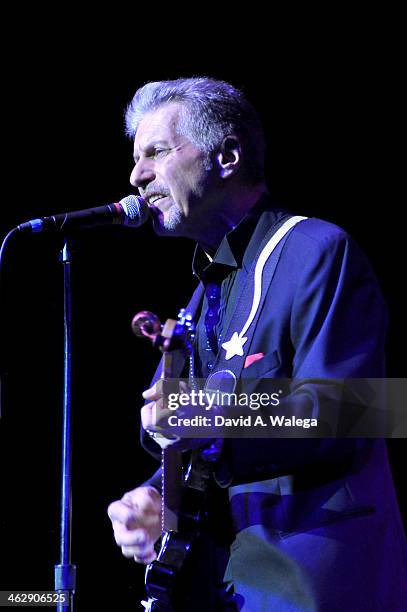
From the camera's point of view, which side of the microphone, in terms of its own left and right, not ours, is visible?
right
